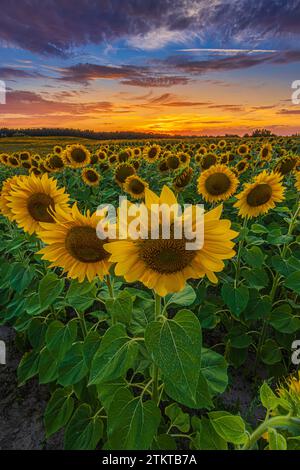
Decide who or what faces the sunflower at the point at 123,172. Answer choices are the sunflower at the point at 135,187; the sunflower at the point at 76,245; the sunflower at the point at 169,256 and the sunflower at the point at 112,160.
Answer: the sunflower at the point at 112,160

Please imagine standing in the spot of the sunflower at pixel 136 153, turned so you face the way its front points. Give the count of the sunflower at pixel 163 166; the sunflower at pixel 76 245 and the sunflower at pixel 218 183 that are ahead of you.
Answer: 3

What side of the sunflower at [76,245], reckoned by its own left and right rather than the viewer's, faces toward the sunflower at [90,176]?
back

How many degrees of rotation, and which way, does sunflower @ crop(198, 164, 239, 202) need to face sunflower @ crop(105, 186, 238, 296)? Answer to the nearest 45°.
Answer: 0° — it already faces it

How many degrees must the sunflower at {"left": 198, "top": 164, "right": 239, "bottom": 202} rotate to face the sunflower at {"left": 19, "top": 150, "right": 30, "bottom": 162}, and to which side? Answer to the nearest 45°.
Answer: approximately 135° to its right

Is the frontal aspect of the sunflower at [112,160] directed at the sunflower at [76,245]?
yes

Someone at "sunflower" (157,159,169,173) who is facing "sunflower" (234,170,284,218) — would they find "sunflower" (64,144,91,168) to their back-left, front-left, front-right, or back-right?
back-right

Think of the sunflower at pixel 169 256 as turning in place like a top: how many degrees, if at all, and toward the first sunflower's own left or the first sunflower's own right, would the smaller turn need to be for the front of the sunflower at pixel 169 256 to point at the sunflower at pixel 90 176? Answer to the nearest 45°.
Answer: approximately 180°

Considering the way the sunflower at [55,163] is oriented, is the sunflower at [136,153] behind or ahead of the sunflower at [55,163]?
behind

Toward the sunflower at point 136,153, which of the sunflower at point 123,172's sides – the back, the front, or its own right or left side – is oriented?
back

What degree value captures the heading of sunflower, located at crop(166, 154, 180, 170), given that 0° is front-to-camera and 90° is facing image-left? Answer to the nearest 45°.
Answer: approximately 0°
